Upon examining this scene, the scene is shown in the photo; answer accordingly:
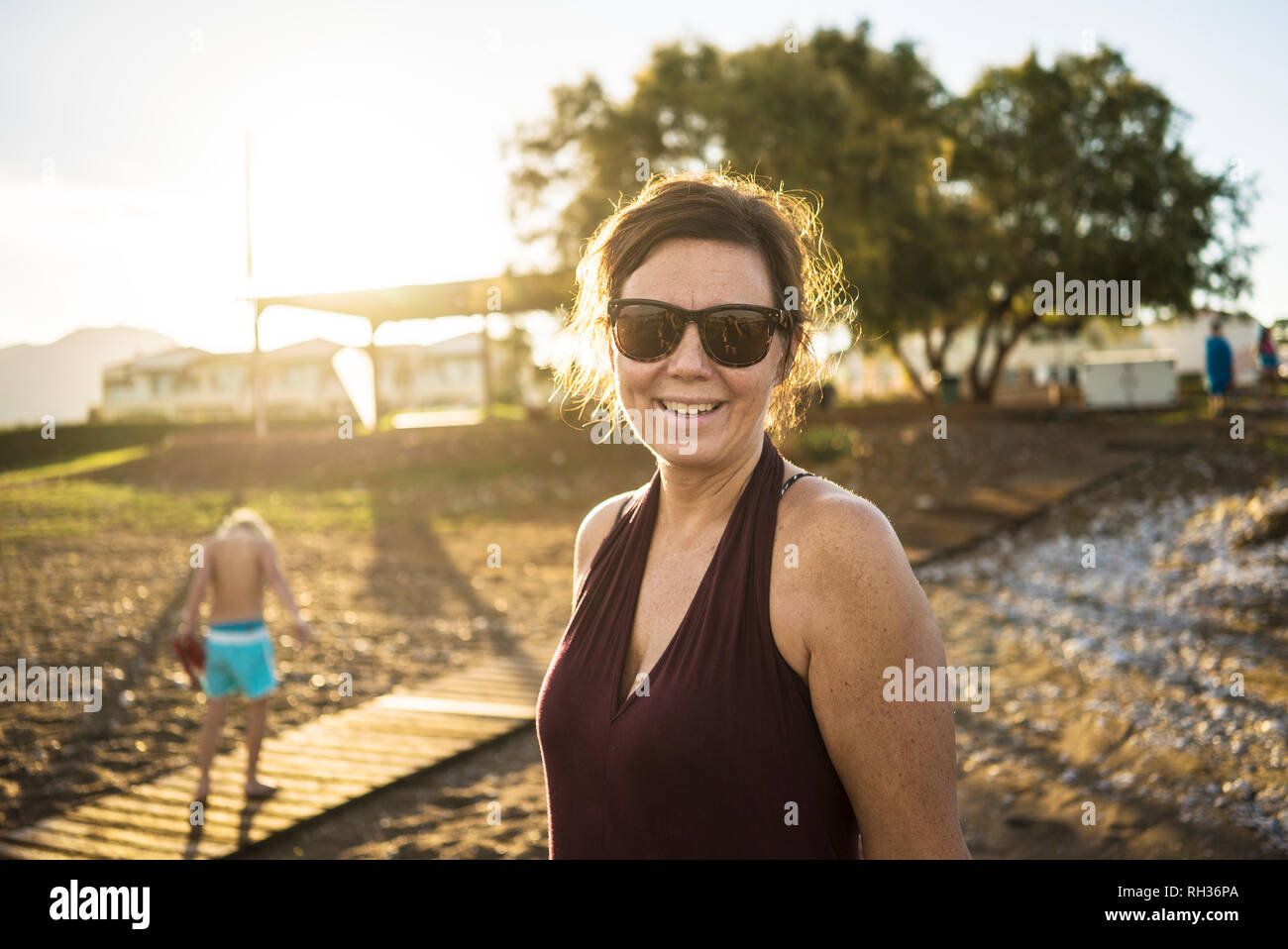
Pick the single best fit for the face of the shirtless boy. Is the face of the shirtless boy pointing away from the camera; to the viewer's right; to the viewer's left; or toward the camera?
away from the camera

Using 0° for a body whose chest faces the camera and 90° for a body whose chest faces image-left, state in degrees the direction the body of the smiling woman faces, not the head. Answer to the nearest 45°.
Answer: approximately 45°

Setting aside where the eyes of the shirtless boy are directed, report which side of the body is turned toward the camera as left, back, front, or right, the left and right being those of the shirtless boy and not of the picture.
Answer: back

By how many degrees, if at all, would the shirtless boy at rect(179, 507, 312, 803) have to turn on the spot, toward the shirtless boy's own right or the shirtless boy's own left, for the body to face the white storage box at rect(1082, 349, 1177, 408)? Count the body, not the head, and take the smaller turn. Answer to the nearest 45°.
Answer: approximately 45° to the shirtless boy's own right

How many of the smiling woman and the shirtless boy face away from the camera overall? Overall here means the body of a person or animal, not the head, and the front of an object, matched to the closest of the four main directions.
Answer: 1

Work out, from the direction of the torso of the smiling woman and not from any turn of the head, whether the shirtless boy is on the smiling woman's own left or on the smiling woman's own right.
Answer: on the smiling woman's own right

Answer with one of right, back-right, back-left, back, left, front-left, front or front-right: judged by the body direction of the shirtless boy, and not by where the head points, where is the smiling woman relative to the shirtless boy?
back

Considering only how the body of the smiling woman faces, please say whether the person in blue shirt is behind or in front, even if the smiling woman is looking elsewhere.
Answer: behind

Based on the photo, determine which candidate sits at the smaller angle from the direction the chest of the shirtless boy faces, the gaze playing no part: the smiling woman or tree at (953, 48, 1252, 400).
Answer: the tree

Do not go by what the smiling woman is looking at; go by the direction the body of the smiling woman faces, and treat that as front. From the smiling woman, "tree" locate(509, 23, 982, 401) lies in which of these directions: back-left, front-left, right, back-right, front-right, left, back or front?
back-right
